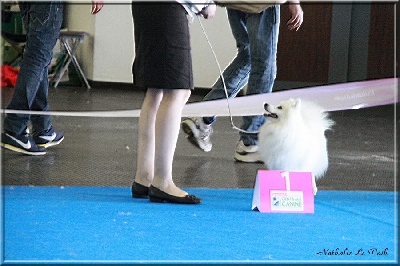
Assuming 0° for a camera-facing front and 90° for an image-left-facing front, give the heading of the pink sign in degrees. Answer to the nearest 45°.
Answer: approximately 0°

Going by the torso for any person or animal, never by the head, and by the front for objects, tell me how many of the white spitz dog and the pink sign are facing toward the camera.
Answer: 1

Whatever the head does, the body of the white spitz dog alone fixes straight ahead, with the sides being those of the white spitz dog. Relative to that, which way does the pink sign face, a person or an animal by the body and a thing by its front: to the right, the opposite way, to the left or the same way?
to the left

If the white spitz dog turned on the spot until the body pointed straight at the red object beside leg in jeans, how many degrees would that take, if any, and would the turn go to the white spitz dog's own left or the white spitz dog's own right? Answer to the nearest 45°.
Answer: approximately 45° to the white spitz dog's own right

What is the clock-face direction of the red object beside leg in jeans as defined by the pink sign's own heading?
The red object beside leg in jeans is roughly at 5 o'clock from the pink sign.

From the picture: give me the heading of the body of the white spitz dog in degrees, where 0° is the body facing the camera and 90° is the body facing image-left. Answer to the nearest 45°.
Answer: approximately 90°
